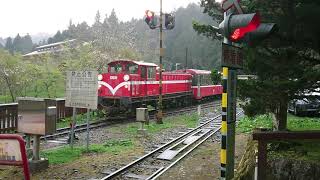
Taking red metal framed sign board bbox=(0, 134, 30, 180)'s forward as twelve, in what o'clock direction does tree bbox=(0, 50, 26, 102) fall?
The tree is roughly at 6 o'clock from the red metal framed sign board.

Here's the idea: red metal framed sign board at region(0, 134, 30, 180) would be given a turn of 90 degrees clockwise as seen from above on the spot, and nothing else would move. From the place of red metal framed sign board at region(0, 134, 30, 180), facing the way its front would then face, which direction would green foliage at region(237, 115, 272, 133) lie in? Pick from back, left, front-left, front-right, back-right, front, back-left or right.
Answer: back-right

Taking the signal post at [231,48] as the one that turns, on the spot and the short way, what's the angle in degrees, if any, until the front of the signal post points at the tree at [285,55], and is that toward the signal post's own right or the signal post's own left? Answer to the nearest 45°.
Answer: approximately 90° to the signal post's own left

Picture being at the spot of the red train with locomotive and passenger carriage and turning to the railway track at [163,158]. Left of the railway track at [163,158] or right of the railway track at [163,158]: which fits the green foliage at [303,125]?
left

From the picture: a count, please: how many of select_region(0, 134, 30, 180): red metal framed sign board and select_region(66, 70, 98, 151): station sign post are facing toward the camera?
2

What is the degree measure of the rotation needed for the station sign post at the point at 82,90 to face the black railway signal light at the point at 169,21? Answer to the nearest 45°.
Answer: approximately 135° to its left

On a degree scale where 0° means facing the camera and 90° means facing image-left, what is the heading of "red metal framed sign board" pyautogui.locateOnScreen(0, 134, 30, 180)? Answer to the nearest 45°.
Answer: approximately 0°

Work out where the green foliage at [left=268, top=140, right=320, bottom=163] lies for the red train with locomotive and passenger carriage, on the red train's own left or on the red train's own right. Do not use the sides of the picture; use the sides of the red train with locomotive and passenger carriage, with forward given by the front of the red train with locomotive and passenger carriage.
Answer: on the red train's own left

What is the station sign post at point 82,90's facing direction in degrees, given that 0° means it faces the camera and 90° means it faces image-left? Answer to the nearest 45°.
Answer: approximately 0°

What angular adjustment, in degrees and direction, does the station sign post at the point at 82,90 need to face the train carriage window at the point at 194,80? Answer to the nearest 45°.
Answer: approximately 135° to its left

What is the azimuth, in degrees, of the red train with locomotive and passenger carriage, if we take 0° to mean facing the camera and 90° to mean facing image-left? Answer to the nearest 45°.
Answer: approximately 45°

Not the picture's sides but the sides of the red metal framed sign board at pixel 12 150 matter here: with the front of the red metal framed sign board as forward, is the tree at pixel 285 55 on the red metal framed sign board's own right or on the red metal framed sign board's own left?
on the red metal framed sign board's own left
